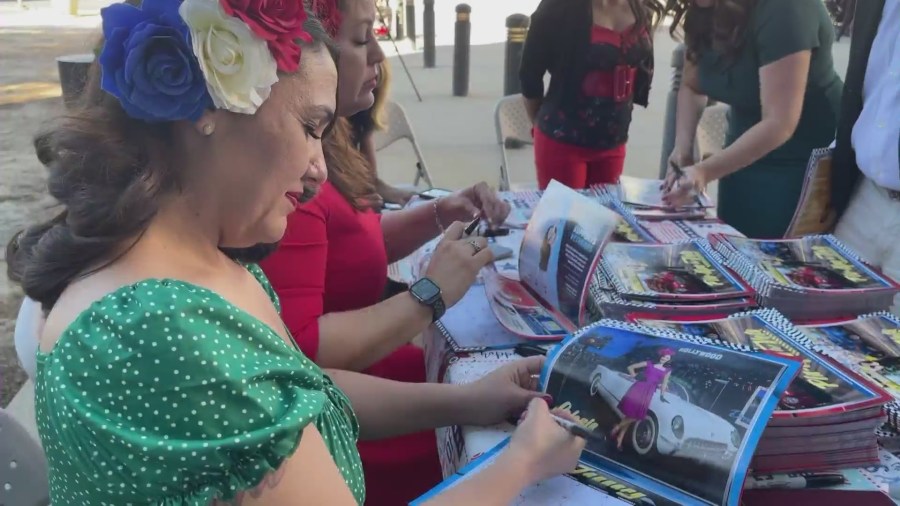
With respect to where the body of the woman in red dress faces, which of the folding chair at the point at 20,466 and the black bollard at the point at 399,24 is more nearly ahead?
the black bollard

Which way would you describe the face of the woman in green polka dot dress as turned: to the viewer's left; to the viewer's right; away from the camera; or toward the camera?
to the viewer's right

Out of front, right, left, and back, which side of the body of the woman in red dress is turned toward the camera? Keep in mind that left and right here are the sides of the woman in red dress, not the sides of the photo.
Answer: right

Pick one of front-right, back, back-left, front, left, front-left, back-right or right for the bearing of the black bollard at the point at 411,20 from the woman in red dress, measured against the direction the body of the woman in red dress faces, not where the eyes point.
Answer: left

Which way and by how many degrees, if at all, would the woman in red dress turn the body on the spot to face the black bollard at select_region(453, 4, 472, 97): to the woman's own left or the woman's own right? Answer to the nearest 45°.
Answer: approximately 90° to the woman's own left

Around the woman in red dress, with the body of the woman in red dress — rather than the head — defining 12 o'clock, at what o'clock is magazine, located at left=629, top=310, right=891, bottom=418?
The magazine is roughly at 1 o'clock from the woman in red dress.

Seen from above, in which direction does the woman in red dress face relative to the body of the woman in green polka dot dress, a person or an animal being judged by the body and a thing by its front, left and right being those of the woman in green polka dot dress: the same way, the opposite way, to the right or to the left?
the same way

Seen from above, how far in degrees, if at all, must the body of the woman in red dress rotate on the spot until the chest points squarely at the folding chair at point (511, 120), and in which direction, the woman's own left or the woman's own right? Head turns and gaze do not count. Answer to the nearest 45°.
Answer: approximately 90° to the woman's own left

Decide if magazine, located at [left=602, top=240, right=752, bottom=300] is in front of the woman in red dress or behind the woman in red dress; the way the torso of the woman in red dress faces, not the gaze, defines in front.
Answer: in front

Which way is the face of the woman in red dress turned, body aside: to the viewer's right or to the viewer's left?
to the viewer's right

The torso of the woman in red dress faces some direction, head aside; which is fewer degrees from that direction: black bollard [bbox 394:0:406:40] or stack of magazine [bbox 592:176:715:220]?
the stack of magazine

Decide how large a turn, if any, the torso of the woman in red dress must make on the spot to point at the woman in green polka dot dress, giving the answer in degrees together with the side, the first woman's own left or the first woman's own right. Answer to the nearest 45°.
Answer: approximately 90° to the first woman's own right

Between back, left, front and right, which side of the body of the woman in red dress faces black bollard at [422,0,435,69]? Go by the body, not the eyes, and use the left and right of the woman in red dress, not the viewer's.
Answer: left

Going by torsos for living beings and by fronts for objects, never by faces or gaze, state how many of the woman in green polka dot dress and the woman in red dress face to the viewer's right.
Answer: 2

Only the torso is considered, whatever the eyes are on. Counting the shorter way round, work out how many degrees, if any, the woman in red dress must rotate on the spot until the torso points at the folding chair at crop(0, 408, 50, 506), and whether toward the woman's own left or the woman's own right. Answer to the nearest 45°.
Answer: approximately 135° to the woman's own right

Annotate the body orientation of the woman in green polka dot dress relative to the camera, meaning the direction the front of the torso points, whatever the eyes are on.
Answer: to the viewer's right
